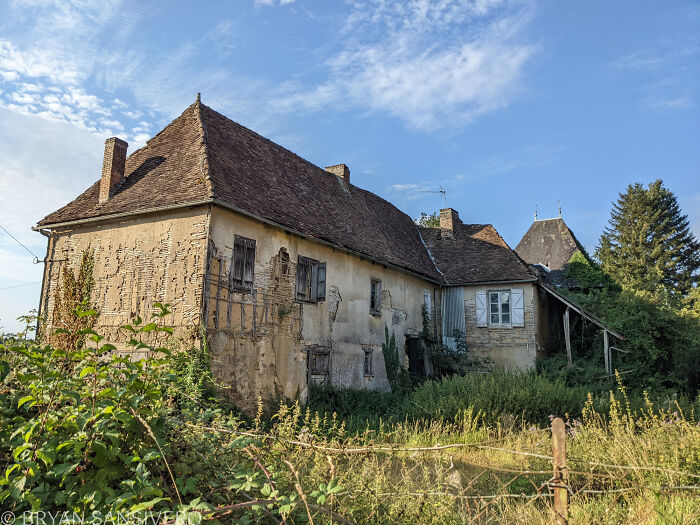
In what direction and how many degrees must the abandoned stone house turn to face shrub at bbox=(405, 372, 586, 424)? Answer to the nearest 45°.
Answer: approximately 45° to its left

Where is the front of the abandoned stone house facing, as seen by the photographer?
facing the viewer and to the right of the viewer

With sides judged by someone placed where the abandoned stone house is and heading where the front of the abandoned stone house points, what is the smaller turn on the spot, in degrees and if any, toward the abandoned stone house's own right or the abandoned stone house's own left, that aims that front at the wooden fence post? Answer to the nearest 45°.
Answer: approximately 45° to the abandoned stone house's own right

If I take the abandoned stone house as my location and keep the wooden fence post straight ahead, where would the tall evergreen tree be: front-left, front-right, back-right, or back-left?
back-left

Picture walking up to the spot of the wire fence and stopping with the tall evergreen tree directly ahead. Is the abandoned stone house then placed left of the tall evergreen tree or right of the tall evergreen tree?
left

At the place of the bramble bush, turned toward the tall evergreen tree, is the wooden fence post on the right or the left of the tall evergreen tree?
right

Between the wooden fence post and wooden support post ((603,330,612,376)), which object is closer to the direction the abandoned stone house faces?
the wooden fence post

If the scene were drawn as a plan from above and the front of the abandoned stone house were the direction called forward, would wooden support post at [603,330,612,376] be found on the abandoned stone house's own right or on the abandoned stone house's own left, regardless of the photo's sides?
on the abandoned stone house's own left

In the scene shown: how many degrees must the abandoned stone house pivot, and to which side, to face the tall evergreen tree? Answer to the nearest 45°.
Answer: approximately 90° to its left

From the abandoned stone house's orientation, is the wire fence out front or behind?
out front

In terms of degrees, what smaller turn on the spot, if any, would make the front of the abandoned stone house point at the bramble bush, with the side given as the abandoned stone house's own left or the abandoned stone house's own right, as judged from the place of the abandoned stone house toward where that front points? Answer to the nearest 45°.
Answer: approximately 45° to the abandoned stone house's own right

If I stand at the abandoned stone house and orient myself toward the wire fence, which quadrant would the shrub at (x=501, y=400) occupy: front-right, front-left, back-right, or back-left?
front-left

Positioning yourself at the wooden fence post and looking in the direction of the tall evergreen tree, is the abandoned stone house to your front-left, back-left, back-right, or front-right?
front-left
